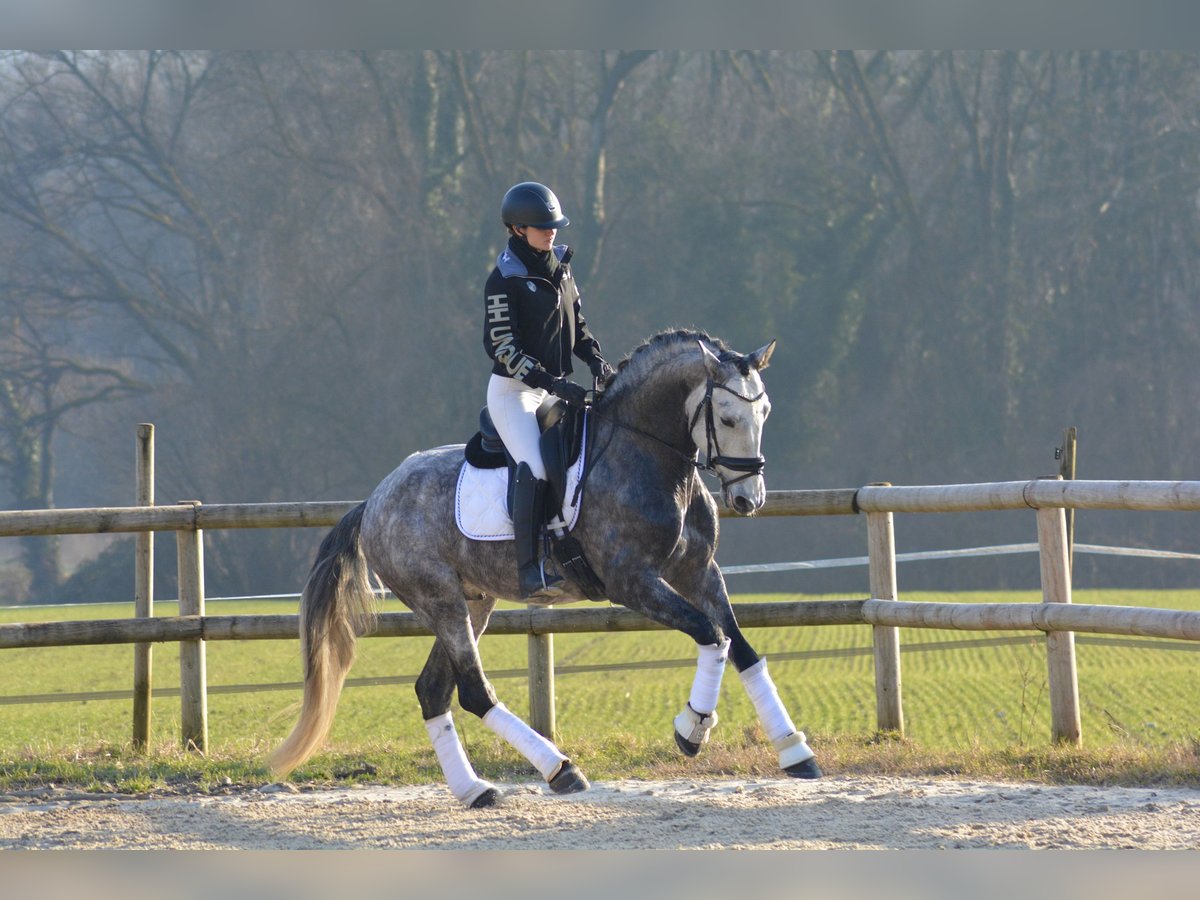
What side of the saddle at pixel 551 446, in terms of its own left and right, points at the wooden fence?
left

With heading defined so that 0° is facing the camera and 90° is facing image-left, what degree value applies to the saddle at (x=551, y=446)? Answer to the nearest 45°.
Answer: approximately 270°

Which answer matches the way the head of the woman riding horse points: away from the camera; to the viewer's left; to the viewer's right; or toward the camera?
to the viewer's right

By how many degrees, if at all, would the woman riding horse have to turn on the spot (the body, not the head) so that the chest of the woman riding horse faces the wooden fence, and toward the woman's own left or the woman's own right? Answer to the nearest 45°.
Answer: approximately 135° to the woman's own left

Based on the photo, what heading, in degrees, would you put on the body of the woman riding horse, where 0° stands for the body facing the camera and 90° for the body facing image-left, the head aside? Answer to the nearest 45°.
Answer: approximately 315°
